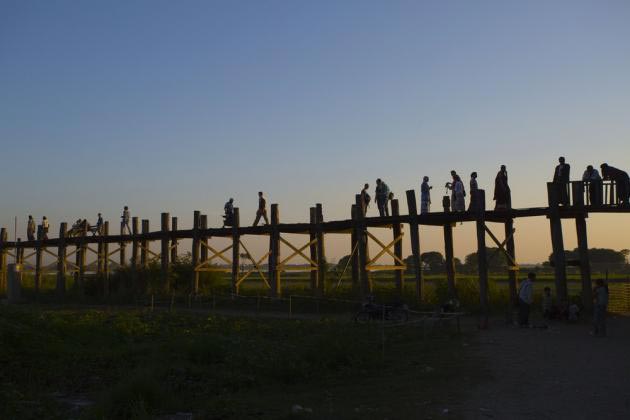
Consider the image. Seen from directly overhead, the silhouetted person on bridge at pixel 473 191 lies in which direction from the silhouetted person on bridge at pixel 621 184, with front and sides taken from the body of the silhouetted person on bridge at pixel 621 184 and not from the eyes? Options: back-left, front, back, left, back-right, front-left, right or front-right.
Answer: front

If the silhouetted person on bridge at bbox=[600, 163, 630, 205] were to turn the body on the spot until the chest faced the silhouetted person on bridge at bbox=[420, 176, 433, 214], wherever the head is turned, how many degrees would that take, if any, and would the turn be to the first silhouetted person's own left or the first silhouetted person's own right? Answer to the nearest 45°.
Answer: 0° — they already face them

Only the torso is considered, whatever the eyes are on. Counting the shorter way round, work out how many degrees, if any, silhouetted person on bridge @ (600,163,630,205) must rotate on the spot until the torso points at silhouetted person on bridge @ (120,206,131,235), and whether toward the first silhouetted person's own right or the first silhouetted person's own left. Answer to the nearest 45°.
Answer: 0° — they already face them

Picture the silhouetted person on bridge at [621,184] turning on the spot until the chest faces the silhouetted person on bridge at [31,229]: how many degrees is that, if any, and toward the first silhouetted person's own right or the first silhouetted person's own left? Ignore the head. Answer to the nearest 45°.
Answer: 0° — they already face them

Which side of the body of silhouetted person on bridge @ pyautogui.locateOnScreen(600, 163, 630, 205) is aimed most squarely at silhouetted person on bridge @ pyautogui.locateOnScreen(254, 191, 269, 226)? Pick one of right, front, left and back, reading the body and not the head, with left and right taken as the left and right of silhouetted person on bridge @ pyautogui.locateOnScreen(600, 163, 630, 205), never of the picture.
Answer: front

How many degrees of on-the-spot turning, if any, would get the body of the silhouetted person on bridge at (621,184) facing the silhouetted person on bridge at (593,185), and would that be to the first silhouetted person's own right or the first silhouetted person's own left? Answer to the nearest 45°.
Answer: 0° — they already face them

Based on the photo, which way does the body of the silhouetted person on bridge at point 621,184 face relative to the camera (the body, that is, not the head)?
to the viewer's left

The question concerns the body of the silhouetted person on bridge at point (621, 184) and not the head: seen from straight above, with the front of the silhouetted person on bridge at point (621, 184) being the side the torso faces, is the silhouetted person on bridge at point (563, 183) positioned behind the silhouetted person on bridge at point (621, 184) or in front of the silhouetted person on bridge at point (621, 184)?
in front

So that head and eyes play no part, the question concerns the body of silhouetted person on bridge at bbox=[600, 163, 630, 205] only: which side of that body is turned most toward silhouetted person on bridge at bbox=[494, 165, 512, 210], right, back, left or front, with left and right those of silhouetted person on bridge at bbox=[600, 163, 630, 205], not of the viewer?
front
